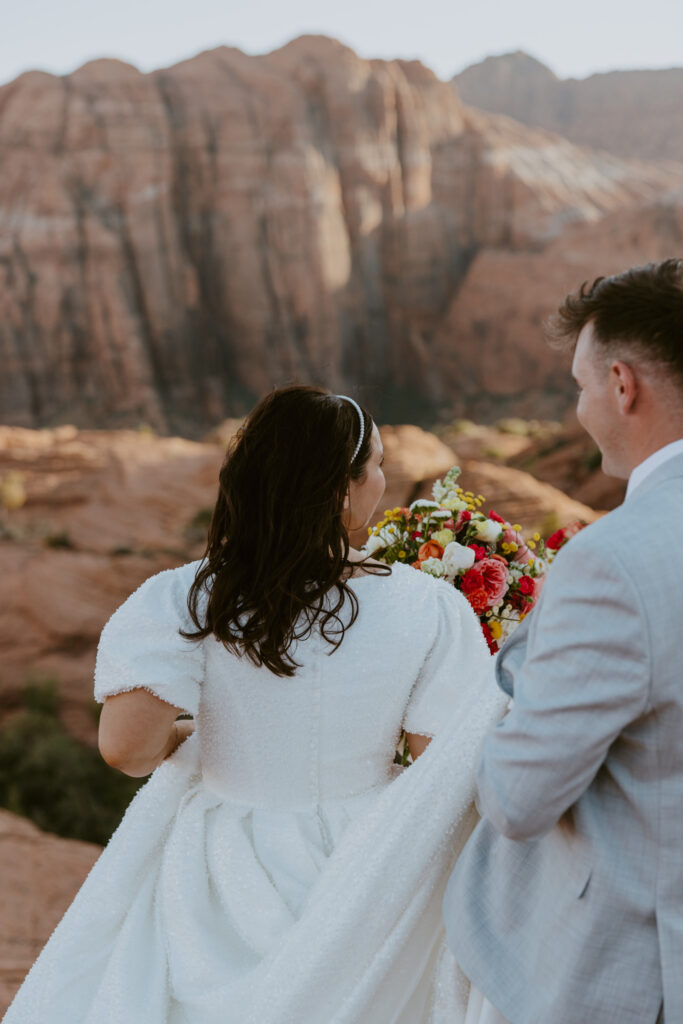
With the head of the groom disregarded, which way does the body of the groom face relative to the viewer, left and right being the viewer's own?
facing away from the viewer and to the left of the viewer

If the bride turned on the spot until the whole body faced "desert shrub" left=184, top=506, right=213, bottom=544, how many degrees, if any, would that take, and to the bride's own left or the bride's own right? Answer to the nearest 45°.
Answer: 0° — they already face it

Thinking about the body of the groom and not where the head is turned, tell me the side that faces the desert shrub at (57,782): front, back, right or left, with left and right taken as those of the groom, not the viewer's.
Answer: front

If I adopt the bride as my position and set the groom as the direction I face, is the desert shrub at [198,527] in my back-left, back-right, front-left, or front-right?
back-left

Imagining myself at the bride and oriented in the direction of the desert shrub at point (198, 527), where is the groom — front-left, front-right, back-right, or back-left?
back-right

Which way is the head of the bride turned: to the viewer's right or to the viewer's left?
to the viewer's right

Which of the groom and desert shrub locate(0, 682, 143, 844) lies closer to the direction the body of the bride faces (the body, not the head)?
the desert shrub

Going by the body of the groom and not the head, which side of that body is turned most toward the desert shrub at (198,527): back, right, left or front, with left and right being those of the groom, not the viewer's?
front

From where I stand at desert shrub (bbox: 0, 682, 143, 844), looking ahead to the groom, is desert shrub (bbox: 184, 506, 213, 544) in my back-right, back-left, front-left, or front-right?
back-left

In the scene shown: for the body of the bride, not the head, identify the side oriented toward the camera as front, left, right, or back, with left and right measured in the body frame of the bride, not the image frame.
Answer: back
